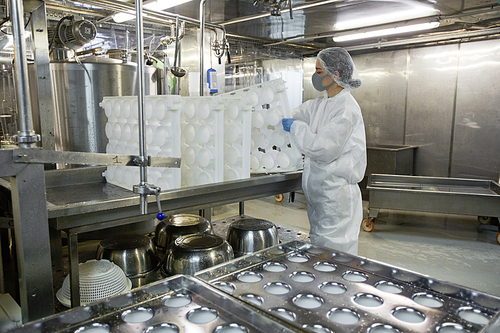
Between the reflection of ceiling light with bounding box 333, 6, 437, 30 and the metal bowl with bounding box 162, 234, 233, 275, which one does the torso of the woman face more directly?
the metal bowl

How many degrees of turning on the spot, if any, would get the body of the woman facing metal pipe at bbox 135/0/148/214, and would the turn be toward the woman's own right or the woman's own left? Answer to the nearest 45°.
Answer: approximately 45° to the woman's own left

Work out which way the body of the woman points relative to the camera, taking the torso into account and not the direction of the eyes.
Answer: to the viewer's left

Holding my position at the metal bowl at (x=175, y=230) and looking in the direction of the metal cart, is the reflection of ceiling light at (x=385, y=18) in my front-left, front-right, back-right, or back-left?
front-left

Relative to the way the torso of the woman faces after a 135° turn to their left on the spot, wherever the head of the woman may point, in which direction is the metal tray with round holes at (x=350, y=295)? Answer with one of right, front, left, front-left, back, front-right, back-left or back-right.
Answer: front-right

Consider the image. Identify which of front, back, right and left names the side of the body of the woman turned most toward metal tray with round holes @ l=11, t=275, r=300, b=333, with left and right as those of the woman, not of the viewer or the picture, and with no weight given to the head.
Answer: left

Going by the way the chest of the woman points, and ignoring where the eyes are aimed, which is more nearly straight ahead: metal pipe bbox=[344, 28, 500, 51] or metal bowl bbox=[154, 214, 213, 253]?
the metal bowl

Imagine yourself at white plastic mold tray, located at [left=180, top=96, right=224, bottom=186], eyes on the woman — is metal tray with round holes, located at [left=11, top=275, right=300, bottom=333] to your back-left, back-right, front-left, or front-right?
back-right

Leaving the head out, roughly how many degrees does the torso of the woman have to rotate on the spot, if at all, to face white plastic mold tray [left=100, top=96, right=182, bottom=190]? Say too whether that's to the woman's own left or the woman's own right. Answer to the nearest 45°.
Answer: approximately 45° to the woman's own left

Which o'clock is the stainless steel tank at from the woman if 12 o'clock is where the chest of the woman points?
The stainless steel tank is roughly at 12 o'clock from the woman.

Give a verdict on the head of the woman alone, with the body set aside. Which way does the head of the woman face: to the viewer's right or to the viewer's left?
to the viewer's left

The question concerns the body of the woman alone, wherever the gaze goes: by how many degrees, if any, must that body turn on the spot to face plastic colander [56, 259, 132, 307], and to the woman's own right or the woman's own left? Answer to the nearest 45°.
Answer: approximately 45° to the woman's own left
